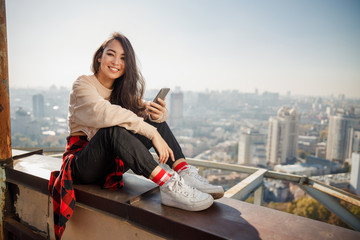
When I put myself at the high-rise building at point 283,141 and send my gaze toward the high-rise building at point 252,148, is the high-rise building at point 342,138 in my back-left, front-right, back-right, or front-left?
back-right

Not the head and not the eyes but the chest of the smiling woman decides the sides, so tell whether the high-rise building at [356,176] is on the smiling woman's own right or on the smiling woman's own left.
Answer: on the smiling woman's own left

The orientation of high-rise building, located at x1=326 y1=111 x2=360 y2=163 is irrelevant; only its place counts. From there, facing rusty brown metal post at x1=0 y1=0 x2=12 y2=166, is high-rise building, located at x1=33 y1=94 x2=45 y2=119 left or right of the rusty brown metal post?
right

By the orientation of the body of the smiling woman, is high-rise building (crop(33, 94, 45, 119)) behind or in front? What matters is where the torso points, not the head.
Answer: behind

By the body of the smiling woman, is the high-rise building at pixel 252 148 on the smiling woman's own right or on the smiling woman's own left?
on the smiling woman's own left

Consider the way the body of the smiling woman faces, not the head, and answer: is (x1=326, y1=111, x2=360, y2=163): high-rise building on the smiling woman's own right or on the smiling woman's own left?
on the smiling woman's own left

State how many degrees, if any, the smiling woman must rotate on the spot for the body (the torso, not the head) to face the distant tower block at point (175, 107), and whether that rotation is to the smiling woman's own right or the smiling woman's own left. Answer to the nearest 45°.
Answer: approximately 135° to the smiling woman's own left
